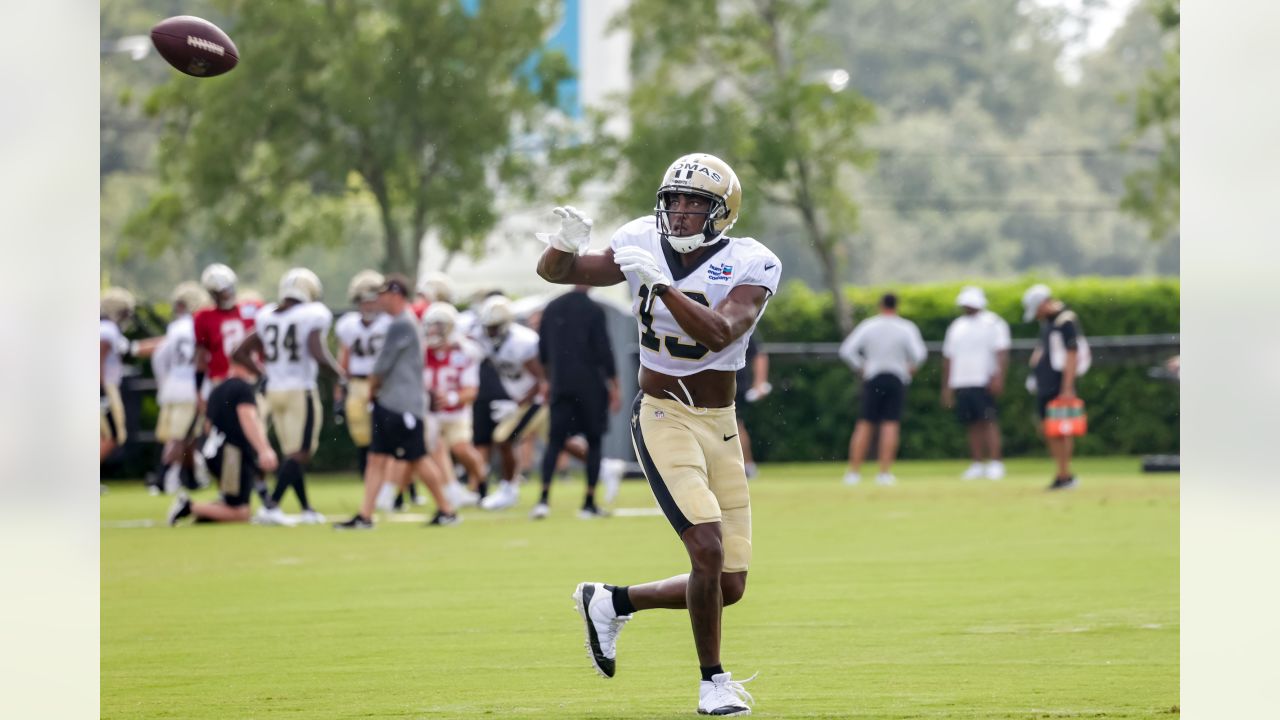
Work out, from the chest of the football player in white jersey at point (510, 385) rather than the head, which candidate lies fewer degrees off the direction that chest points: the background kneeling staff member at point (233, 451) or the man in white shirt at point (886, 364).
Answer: the background kneeling staff member

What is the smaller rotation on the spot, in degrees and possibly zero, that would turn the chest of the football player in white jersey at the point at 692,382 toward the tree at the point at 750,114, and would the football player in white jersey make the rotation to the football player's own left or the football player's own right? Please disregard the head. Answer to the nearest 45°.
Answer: approximately 180°

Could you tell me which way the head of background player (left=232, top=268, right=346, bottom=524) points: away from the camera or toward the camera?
away from the camera

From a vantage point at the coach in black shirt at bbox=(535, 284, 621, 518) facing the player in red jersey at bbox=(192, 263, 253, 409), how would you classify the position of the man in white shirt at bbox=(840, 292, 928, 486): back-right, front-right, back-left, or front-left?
back-right
